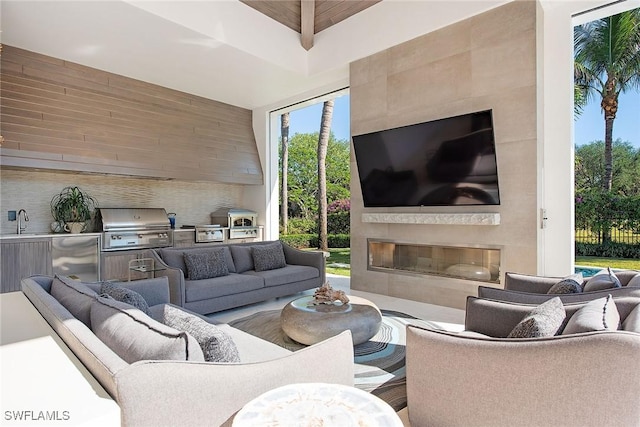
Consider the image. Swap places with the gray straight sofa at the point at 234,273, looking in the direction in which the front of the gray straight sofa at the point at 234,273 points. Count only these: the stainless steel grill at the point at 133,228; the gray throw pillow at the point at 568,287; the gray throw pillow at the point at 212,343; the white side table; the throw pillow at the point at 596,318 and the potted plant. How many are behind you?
2

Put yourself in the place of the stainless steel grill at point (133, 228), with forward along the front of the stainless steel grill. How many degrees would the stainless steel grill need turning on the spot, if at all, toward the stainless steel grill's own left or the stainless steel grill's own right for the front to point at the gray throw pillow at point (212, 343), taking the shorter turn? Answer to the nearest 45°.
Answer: approximately 45° to the stainless steel grill's own right

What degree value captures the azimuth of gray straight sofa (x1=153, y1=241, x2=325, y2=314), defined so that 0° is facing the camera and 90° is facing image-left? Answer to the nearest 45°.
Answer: approximately 315°

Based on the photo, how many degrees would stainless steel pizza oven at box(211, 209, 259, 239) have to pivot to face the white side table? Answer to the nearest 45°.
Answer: approximately 45° to its right

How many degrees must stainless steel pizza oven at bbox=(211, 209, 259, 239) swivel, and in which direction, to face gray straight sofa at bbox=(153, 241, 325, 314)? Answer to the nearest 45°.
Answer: approximately 45° to its right

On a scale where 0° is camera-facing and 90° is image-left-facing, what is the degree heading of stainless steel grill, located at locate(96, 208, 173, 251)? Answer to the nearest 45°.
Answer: approximately 315°

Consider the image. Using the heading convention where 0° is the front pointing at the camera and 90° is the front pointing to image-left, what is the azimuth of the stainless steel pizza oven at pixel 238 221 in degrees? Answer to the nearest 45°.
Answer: approximately 315°

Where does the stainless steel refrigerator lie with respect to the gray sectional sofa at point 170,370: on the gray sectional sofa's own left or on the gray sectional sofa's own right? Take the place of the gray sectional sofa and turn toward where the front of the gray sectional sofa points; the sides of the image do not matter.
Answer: on the gray sectional sofa's own left

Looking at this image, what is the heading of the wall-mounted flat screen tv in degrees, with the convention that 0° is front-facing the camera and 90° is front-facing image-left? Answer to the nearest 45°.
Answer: approximately 45°

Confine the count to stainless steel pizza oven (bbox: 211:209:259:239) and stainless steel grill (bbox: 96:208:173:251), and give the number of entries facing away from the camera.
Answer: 0

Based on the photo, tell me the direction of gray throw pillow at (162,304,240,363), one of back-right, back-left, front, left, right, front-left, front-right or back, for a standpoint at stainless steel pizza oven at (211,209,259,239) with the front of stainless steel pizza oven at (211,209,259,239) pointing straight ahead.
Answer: front-right

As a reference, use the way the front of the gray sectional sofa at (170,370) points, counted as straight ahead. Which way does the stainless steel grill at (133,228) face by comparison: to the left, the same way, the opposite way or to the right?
to the right

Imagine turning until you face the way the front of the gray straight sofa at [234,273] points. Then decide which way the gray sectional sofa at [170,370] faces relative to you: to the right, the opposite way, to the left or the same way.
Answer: to the left
